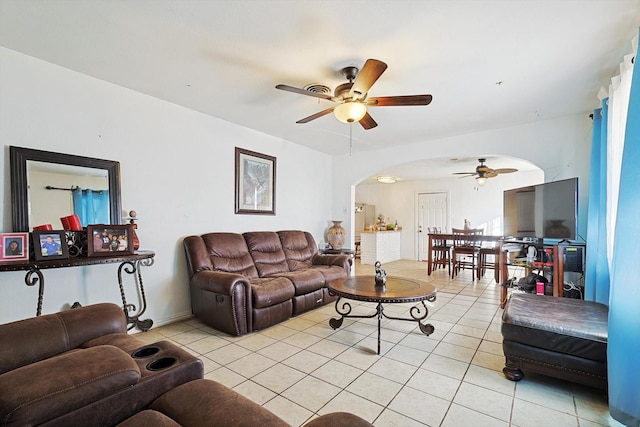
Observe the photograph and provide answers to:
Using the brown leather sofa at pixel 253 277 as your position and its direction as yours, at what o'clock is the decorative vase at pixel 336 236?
The decorative vase is roughly at 9 o'clock from the brown leather sofa.

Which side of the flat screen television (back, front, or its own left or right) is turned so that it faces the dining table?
right

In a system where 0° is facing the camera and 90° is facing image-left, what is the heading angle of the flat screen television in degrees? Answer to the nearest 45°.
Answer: approximately 45°

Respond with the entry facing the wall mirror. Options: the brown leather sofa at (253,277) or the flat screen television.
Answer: the flat screen television

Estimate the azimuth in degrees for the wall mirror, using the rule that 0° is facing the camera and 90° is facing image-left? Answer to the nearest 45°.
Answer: approximately 315°

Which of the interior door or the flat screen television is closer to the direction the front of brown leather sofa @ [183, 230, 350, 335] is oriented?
the flat screen television

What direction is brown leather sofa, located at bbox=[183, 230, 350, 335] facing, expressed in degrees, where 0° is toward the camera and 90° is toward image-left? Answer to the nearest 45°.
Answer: approximately 315°
